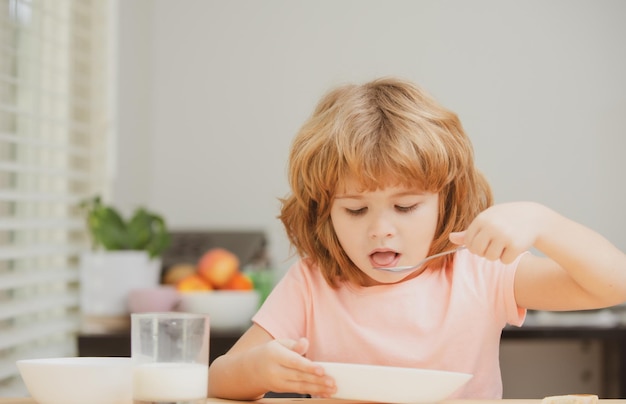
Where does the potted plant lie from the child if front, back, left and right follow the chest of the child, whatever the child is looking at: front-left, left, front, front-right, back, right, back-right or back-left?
back-right

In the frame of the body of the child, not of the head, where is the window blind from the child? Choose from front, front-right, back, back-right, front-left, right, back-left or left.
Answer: back-right

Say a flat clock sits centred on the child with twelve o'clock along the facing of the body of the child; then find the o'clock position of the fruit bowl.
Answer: The fruit bowl is roughly at 5 o'clock from the child.

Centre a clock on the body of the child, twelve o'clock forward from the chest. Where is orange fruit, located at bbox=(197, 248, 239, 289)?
The orange fruit is roughly at 5 o'clock from the child.

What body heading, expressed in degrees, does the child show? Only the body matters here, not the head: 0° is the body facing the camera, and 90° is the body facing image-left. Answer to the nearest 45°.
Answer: approximately 0°

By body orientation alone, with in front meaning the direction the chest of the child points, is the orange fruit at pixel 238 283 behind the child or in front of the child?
behind
